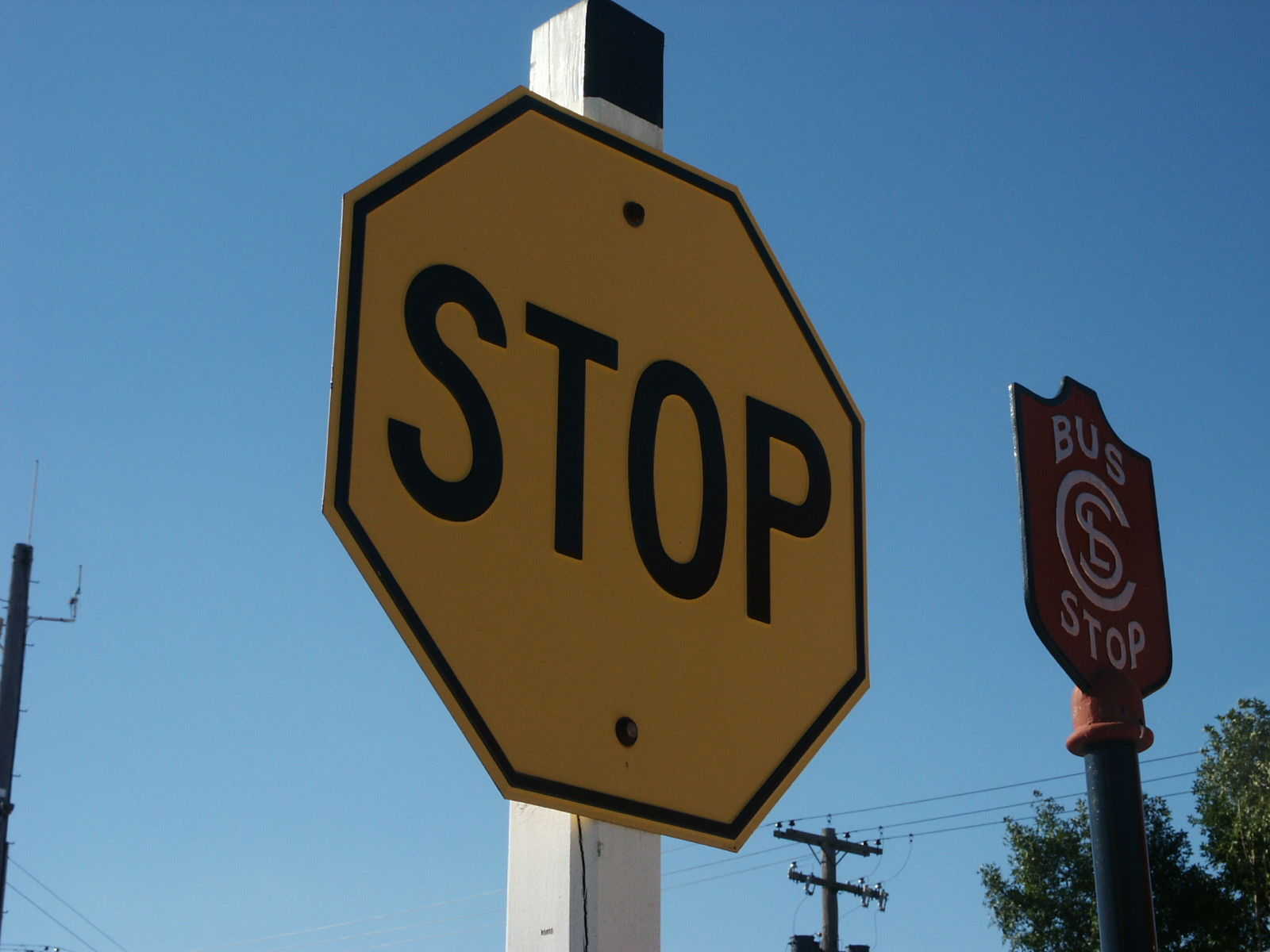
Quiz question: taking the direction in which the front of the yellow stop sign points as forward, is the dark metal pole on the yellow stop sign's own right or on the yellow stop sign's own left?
on the yellow stop sign's own left

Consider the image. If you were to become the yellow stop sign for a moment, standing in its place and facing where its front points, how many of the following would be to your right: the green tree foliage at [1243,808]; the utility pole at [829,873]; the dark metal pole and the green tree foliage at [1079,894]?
0

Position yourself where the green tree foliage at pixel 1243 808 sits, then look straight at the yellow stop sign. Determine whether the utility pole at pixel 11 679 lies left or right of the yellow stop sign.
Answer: right

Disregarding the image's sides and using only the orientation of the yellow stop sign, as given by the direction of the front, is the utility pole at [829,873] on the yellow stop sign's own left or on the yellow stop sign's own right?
on the yellow stop sign's own left

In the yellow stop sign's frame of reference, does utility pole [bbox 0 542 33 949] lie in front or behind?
behind

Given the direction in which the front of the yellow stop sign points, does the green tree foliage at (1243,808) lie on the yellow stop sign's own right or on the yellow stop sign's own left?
on the yellow stop sign's own left

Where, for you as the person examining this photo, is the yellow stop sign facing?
facing the viewer and to the right of the viewer

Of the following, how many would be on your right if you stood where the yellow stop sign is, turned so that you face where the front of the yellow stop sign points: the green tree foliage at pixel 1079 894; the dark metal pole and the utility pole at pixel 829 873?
0

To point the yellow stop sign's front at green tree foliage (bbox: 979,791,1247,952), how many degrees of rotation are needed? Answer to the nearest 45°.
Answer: approximately 135° to its left

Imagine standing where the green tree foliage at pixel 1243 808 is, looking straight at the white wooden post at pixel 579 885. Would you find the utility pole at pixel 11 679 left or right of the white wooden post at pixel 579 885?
right
